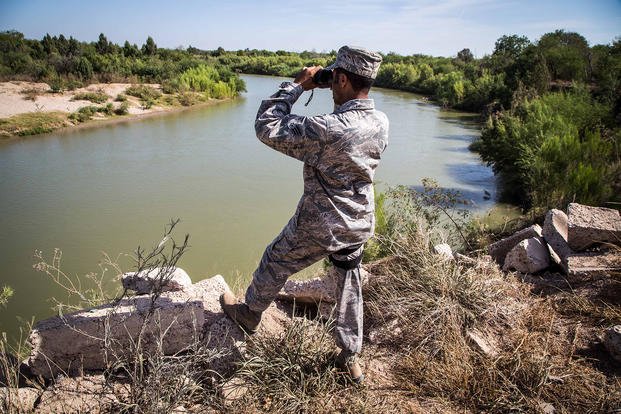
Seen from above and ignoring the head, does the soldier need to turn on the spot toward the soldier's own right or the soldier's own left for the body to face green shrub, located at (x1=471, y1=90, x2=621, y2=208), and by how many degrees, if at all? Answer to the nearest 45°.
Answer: approximately 90° to the soldier's own right

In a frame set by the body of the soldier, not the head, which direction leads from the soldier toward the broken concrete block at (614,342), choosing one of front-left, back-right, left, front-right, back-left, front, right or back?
back-right

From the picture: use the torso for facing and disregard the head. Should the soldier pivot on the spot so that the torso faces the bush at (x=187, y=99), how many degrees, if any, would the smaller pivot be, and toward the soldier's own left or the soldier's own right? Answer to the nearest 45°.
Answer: approximately 45° to the soldier's own right

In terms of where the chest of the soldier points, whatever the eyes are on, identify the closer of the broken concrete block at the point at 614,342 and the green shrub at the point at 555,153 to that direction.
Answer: the green shrub

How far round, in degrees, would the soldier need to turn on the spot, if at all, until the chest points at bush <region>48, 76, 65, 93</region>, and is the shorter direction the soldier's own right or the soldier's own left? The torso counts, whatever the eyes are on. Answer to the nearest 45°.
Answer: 0° — they already face it

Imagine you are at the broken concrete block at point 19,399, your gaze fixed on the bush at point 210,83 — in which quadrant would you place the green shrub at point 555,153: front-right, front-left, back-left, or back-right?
front-right

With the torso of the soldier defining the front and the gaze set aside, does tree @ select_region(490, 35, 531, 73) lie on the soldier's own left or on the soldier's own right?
on the soldier's own right

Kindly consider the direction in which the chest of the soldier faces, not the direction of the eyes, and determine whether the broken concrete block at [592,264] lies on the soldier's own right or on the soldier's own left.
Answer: on the soldier's own right

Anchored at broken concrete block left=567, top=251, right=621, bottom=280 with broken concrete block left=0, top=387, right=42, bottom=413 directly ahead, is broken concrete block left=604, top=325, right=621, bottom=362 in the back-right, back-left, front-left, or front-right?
front-left

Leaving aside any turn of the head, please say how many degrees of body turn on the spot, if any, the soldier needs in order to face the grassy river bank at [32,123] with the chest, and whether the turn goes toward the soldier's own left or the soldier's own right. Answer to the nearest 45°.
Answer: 0° — they already face it

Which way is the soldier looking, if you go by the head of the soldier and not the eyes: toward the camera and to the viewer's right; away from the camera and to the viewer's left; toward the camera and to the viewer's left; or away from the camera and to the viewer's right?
away from the camera and to the viewer's left

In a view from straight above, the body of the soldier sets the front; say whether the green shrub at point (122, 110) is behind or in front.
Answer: in front

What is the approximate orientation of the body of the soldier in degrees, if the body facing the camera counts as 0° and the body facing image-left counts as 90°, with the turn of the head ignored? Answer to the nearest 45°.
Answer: approximately 135°

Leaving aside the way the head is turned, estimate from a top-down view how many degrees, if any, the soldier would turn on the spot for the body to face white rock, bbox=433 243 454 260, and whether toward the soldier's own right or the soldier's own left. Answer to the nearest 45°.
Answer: approximately 90° to the soldier's own right

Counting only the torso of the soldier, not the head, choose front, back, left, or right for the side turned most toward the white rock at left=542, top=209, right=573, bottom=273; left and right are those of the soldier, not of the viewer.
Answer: right

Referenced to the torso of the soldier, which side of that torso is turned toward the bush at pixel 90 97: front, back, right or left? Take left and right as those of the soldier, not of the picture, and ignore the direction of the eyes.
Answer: front
